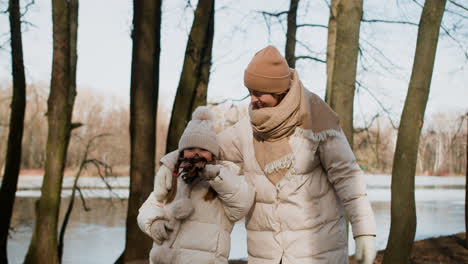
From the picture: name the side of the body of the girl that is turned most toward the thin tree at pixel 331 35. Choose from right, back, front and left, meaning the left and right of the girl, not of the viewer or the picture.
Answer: back

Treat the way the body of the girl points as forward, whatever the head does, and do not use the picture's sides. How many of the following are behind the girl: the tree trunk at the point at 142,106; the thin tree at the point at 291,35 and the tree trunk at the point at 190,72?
3

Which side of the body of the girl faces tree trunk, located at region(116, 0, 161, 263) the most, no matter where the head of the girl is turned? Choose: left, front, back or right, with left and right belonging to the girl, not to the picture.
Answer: back

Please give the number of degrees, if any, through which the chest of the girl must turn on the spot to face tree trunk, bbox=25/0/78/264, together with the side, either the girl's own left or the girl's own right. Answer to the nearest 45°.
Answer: approximately 135° to the girl's own right

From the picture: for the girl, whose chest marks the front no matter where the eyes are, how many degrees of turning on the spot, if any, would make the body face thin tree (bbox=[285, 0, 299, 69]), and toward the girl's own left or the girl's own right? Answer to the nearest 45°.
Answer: approximately 180°

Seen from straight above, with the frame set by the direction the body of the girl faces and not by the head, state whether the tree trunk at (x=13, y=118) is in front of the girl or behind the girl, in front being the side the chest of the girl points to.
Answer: behind

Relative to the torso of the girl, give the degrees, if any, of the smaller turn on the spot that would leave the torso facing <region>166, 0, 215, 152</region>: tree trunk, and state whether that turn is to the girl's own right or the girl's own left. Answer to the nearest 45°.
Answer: approximately 180°

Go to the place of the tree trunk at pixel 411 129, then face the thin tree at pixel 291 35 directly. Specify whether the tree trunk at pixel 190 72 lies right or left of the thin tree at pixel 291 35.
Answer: left

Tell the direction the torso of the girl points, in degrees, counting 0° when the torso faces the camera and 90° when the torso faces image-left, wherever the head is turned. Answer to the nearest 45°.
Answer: approximately 0°
